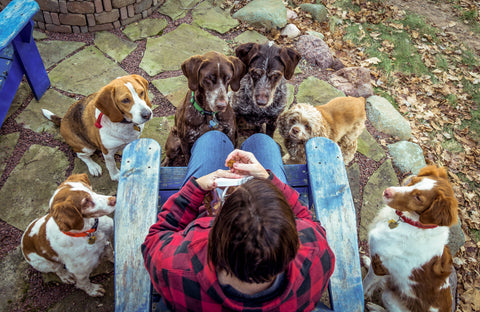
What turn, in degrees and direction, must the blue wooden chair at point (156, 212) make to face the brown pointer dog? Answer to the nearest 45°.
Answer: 0° — it already faces it

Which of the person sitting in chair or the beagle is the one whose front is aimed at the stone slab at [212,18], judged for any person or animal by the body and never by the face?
the person sitting in chair

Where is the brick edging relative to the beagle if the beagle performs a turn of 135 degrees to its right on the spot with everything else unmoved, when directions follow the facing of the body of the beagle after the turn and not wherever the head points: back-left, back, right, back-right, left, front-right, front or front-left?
right

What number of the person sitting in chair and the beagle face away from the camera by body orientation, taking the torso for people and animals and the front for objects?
1

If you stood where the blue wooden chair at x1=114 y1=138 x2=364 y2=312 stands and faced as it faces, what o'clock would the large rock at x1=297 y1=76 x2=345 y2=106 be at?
The large rock is roughly at 1 o'clock from the blue wooden chair.

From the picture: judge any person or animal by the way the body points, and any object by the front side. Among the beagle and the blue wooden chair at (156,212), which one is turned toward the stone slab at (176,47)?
the blue wooden chair

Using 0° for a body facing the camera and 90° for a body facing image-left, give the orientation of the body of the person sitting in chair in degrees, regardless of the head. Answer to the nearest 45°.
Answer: approximately 180°

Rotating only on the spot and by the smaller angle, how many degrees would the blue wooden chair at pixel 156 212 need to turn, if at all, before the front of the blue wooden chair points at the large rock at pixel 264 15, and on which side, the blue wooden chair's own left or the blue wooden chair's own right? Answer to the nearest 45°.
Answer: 0° — it already faces it

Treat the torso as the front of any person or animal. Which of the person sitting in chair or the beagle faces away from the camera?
the person sitting in chair

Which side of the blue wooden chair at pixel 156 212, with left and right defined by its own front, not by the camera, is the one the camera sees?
back

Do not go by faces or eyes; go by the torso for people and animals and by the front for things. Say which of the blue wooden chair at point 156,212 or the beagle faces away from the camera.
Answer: the blue wooden chair
